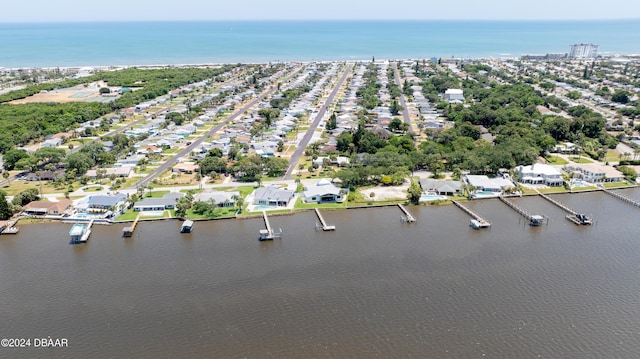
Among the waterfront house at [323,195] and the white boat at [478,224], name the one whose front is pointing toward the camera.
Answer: the waterfront house

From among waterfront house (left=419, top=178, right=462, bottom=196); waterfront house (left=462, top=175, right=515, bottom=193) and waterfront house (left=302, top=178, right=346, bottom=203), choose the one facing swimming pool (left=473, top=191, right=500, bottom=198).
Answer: waterfront house (left=462, top=175, right=515, bottom=193)

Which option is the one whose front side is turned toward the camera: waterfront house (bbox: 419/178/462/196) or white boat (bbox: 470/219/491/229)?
the waterfront house

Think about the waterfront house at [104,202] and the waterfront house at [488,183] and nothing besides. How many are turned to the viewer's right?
0

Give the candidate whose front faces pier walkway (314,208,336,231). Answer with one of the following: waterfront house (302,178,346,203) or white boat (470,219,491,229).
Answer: the waterfront house

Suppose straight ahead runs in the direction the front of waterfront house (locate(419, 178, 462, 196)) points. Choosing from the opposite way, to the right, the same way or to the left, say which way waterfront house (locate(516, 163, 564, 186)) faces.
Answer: the same way

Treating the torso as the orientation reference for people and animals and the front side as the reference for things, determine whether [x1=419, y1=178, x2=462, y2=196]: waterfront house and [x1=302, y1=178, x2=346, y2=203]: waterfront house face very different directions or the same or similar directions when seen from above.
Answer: same or similar directions
